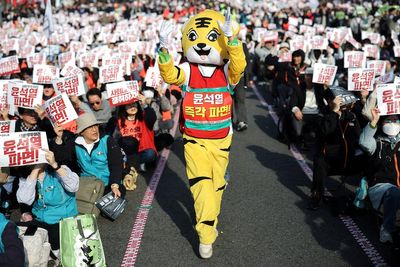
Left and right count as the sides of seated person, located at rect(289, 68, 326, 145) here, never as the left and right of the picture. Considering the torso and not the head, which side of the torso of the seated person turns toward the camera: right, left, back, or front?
front

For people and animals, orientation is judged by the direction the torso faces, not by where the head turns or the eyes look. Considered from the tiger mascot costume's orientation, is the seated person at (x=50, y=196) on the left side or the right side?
on its right

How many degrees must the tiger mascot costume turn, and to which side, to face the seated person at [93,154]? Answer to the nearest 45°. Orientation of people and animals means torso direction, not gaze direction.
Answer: approximately 135° to its right

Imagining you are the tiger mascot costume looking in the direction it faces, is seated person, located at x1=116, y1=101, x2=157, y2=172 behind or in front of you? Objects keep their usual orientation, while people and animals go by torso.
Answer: behind

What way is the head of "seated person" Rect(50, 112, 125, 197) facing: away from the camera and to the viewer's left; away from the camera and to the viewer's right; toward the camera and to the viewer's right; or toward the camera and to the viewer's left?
toward the camera and to the viewer's right

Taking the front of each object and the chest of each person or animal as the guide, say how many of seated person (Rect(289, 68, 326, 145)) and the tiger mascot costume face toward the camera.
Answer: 2

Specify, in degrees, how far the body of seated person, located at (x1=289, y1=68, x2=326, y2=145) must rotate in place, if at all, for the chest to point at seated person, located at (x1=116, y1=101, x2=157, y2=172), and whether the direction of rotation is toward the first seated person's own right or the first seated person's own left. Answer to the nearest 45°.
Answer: approximately 45° to the first seated person's own right

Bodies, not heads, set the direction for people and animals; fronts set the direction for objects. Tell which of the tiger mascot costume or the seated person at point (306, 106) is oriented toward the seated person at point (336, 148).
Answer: the seated person at point (306, 106)

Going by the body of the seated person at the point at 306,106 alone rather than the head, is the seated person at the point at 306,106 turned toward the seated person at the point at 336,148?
yes

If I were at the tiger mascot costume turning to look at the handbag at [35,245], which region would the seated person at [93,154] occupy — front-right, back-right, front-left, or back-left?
front-right

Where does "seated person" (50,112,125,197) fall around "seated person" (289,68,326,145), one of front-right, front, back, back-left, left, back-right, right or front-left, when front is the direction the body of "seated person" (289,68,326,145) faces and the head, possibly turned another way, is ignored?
front-right

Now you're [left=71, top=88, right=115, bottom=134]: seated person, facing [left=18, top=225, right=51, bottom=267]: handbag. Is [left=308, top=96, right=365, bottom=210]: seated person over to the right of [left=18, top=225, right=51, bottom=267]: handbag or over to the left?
left

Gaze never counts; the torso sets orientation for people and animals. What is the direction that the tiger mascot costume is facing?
toward the camera

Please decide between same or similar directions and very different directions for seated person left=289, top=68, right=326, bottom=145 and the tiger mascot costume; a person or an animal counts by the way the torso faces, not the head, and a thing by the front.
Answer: same or similar directions
